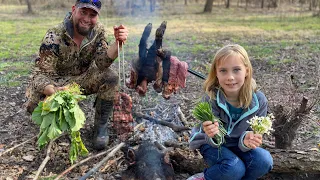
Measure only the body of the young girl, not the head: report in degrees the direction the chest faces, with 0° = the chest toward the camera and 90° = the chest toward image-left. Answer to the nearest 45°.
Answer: approximately 0°

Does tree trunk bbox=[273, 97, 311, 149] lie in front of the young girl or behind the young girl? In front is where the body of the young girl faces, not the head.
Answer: behind

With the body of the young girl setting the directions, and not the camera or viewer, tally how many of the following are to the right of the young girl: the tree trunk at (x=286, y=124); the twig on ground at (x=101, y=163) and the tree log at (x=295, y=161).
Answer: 1

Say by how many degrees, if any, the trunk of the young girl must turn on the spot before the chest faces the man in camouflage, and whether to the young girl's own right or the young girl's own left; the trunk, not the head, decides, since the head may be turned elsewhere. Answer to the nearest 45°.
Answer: approximately 135° to the young girl's own right

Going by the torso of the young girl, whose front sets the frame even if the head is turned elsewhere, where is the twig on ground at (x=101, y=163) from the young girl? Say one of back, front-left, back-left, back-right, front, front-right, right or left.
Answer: right

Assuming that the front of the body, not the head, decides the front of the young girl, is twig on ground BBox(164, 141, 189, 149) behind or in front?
behind
